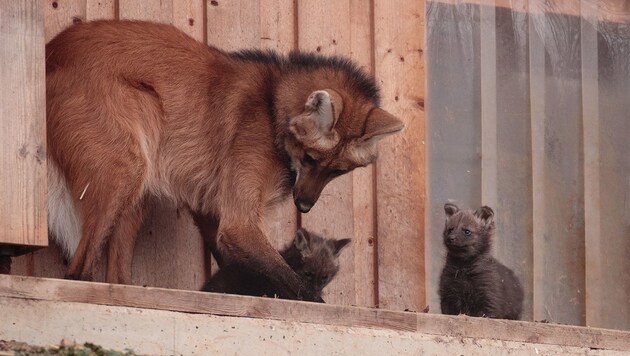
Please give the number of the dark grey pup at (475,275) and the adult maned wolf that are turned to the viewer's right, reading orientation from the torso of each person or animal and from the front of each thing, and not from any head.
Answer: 1

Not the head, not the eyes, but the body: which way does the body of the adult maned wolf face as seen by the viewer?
to the viewer's right

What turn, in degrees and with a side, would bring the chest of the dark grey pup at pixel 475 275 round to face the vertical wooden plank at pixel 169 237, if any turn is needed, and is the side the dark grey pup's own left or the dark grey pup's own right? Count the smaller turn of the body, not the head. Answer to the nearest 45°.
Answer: approximately 45° to the dark grey pup's own right

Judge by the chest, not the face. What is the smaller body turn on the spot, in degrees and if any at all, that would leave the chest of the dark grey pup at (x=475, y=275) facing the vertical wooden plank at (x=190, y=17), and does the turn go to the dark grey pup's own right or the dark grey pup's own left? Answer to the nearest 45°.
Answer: approximately 45° to the dark grey pup's own right

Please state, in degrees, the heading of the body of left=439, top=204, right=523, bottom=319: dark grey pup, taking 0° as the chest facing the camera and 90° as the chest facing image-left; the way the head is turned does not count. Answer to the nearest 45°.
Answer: approximately 45°
